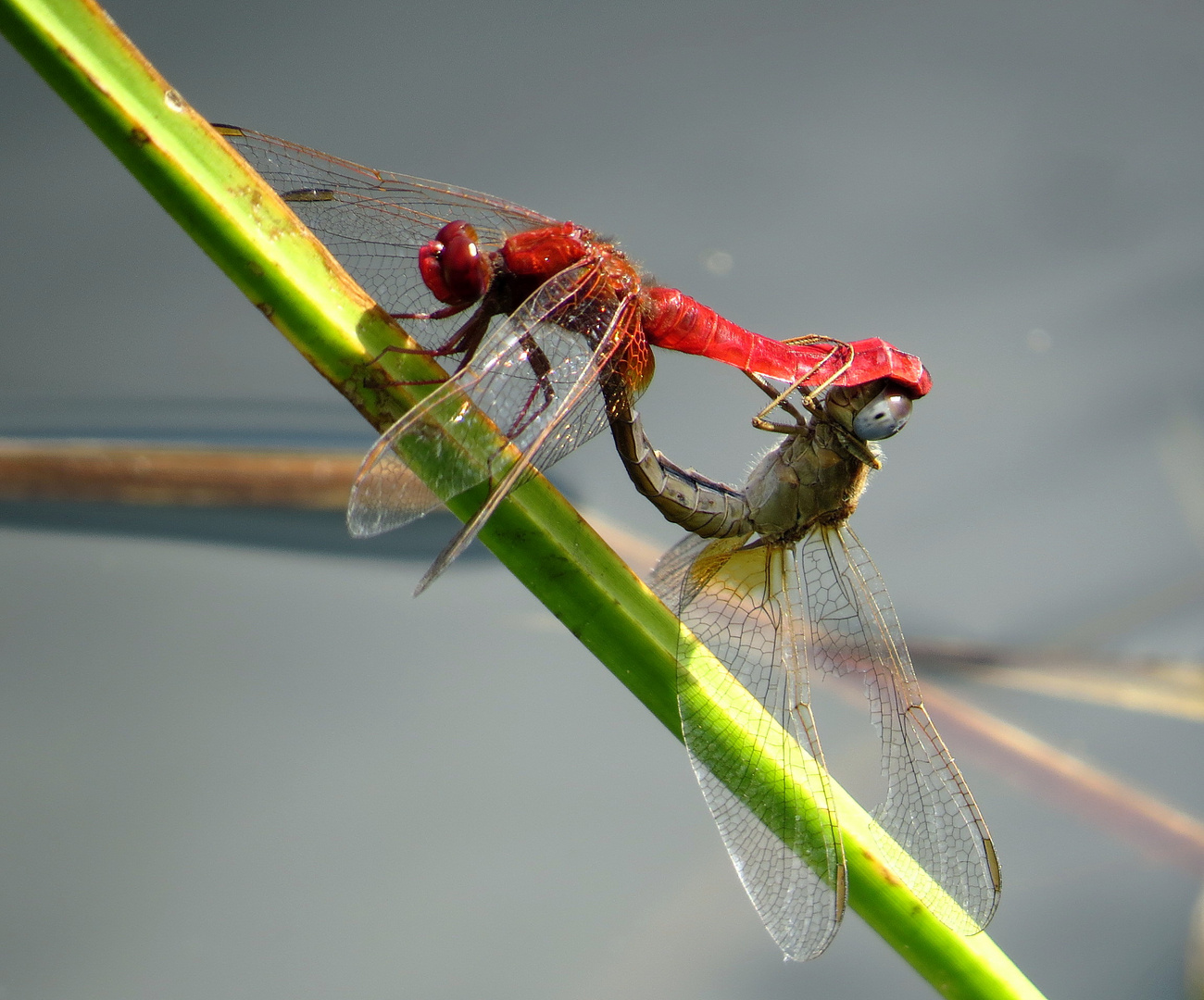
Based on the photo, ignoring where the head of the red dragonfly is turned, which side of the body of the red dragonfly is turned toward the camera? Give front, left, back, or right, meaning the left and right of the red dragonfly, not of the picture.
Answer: left
